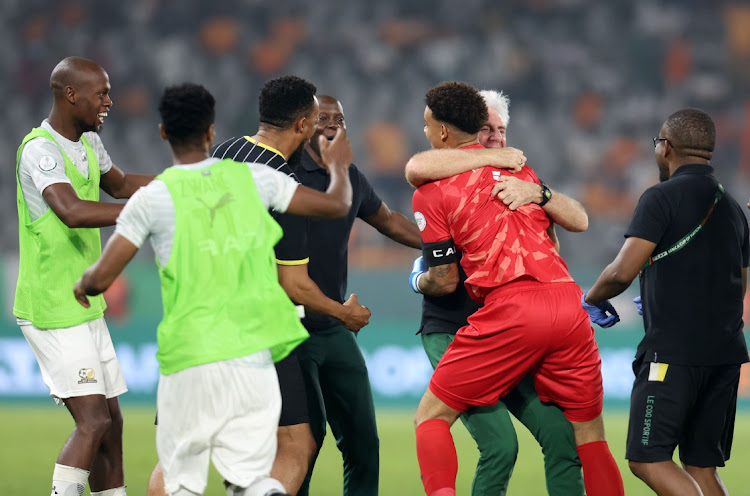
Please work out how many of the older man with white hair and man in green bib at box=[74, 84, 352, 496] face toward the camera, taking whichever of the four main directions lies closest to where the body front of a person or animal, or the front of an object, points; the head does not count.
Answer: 1

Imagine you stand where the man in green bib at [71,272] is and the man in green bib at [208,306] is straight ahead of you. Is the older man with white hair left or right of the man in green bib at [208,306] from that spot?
left

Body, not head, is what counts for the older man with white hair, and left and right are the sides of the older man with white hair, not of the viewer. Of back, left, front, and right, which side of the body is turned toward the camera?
front

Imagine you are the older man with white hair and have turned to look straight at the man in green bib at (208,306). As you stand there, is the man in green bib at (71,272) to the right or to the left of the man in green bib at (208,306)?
right

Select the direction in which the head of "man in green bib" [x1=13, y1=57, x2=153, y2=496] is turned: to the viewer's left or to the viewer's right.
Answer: to the viewer's right

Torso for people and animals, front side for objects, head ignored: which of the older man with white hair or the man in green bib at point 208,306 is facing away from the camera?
the man in green bib

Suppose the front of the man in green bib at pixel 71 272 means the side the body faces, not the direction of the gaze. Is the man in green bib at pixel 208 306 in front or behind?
in front

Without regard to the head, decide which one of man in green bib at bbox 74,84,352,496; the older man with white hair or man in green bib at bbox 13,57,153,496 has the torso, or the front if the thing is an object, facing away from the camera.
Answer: man in green bib at bbox 74,84,352,496

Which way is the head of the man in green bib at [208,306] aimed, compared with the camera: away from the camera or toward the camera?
away from the camera

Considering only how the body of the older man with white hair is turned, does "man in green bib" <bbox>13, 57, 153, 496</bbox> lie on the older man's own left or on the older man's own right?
on the older man's own right

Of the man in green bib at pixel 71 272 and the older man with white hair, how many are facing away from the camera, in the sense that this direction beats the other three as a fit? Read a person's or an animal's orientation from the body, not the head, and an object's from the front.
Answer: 0

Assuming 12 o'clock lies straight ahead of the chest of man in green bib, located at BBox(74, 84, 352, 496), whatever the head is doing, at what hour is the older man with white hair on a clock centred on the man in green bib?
The older man with white hair is roughly at 2 o'clock from the man in green bib.

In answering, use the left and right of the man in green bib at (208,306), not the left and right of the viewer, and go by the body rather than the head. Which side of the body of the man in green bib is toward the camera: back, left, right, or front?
back

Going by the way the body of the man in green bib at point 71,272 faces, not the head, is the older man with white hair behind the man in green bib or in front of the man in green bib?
in front

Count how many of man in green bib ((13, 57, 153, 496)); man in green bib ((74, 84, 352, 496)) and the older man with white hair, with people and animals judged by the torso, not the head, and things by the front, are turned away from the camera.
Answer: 1

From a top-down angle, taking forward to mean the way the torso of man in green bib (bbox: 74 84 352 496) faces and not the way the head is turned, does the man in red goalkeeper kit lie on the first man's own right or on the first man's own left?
on the first man's own right
